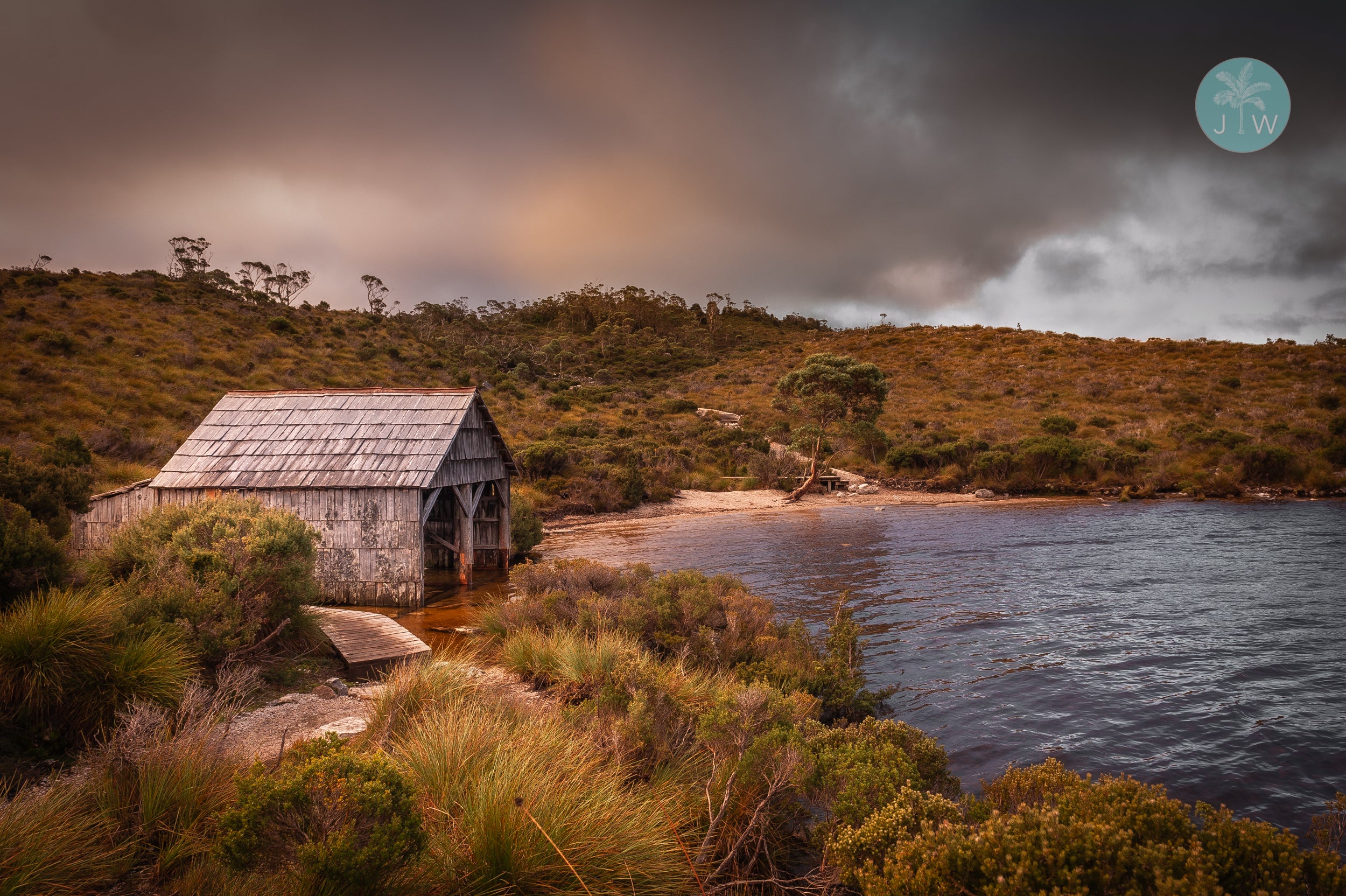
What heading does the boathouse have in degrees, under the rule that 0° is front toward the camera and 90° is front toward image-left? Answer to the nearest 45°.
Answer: approximately 315°

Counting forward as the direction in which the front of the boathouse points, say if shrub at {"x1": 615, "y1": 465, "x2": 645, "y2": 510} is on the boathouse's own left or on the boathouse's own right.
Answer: on the boathouse's own left

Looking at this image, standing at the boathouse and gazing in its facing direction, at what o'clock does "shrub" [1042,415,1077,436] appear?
The shrub is roughly at 10 o'clock from the boathouse.

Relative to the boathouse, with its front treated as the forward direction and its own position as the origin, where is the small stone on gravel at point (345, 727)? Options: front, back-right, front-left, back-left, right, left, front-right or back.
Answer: front-right

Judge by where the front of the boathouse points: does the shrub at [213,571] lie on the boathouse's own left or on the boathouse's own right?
on the boathouse's own right

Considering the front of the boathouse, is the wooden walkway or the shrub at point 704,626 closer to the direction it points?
the shrub

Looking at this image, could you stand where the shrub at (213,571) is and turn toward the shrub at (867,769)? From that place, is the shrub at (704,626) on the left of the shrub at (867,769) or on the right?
left
